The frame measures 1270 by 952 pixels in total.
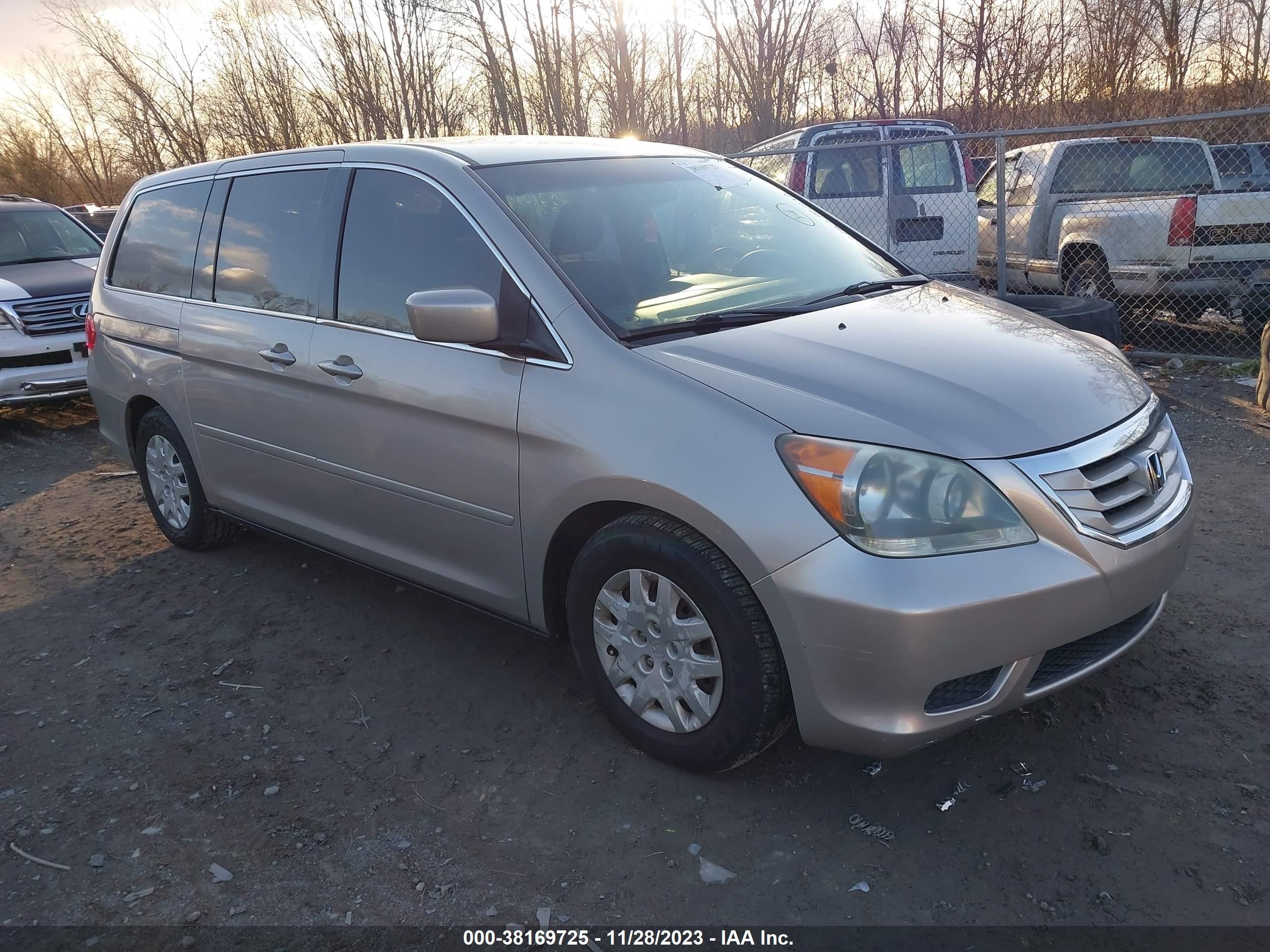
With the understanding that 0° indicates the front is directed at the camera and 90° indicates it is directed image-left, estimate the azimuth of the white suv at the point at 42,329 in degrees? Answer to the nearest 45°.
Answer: approximately 315°

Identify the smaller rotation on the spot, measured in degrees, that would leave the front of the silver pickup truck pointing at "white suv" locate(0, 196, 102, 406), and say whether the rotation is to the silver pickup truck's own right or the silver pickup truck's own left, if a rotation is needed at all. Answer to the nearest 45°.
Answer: approximately 90° to the silver pickup truck's own left

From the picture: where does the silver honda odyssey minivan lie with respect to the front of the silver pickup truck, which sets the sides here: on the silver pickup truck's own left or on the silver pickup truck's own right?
on the silver pickup truck's own left

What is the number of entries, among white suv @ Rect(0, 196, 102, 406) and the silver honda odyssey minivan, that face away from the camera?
0

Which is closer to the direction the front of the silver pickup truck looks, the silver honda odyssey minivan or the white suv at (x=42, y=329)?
the white suv

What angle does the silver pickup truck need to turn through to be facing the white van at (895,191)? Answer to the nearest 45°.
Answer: approximately 45° to its left

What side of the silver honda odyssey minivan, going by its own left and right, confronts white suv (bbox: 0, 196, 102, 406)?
back

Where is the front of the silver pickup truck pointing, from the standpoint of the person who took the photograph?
facing away from the viewer and to the left of the viewer

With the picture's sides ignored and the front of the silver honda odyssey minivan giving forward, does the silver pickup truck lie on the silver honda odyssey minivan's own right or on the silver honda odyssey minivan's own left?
on the silver honda odyssey minivan's own left

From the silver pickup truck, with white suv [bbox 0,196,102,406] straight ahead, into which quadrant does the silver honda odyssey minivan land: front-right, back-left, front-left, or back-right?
front-left

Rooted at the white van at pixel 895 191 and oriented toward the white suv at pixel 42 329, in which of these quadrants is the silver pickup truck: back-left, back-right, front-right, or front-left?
back-left
